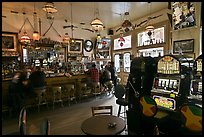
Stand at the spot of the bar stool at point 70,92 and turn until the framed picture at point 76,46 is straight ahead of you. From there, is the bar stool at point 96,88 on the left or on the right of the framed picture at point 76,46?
right

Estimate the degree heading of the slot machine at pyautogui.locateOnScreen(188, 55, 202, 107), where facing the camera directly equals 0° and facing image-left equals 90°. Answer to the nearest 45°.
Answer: approximately 45°

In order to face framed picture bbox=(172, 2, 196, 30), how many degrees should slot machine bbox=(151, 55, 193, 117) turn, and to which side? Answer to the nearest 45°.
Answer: approximately 135° to its right

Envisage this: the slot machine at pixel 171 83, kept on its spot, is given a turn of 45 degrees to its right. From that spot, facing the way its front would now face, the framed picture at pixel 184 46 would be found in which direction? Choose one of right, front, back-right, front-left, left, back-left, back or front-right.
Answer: right

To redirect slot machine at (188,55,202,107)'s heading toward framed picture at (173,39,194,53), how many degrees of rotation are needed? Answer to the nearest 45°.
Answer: approximately 135° to its right

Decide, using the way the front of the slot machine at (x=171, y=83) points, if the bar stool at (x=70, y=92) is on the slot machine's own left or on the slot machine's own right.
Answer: on the slot machine's own right

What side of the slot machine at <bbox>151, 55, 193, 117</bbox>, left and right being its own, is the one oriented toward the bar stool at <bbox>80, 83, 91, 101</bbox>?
right

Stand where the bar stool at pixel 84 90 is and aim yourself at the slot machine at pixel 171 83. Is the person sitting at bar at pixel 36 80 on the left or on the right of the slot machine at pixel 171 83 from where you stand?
right

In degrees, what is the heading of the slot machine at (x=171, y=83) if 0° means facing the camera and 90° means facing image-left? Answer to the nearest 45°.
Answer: approximately 45°

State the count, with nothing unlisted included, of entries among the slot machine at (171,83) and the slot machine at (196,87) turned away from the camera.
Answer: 0

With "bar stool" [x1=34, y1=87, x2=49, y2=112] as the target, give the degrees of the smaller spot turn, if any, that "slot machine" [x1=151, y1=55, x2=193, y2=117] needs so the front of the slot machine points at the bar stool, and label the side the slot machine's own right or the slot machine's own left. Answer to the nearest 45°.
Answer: approximately 45° to the slot machine's own right
